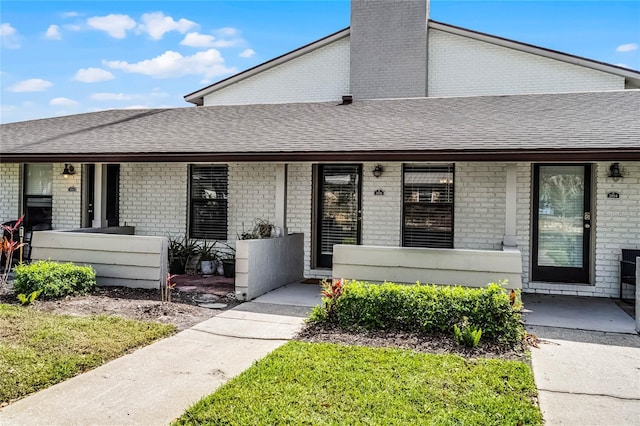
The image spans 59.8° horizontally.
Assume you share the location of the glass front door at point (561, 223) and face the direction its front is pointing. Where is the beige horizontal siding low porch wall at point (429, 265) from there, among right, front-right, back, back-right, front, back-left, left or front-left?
front-right

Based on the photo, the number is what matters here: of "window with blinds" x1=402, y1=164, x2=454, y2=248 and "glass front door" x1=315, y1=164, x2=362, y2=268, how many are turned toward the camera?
2

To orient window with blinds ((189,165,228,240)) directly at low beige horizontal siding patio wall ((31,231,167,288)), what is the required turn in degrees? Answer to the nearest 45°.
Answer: approximately 45° to its right

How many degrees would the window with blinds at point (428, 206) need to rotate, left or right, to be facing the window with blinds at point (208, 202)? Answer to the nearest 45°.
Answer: approximately 90° to its right

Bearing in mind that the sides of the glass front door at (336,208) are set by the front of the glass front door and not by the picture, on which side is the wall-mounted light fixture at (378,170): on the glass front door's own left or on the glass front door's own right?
on the glass front door's own left
